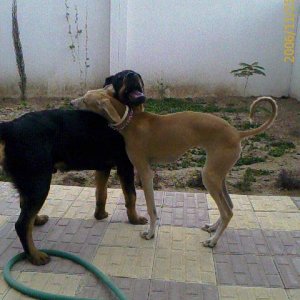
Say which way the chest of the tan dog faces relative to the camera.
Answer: to the viewer's left

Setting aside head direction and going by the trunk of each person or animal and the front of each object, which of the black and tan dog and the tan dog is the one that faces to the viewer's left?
the tan dog

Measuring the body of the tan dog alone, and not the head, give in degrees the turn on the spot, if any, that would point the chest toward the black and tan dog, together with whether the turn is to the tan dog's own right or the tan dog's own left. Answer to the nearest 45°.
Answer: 0° — it already faces it

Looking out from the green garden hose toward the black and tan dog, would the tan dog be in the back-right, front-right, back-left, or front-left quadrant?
front-right

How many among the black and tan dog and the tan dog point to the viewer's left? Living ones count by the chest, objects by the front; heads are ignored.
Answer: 1

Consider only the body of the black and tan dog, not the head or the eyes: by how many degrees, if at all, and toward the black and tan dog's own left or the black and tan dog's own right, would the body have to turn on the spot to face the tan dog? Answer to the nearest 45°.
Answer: approximately 45° to the black and tan dog's own right

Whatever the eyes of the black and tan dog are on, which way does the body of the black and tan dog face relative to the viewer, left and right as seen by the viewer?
facing away from the viewer and to the right of the viewer

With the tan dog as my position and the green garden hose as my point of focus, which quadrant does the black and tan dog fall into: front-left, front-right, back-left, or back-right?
front-right

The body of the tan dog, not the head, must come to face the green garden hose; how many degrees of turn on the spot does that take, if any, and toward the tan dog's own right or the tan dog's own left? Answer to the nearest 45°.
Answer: approximately 45° to the tan dog's own left

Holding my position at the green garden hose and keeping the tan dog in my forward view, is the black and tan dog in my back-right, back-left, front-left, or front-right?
front-left

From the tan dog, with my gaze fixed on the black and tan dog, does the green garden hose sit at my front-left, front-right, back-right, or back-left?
front-left
